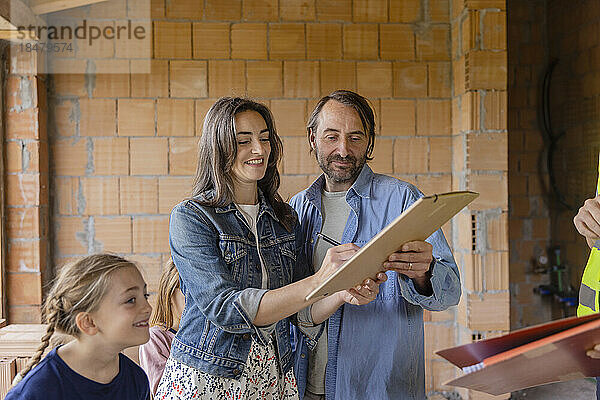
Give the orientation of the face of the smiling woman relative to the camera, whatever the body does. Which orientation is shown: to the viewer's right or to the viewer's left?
to the viewer's right

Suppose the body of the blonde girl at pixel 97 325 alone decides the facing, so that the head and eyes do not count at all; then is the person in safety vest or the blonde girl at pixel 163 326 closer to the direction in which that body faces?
the person in safety vest

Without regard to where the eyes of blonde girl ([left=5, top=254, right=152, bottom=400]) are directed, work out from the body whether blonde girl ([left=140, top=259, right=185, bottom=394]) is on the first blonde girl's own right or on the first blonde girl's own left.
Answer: on the first blonde girl's own left

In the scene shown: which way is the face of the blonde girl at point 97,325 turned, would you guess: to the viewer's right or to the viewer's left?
to the viewer's right

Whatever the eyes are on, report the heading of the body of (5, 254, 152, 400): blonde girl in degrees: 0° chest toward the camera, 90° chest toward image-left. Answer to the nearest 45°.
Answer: approximately 315°

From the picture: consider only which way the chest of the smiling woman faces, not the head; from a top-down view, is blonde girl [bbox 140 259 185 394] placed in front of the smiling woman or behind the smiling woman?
behind

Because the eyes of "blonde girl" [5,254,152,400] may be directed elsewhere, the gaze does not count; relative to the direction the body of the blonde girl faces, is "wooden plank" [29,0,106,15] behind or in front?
behind
